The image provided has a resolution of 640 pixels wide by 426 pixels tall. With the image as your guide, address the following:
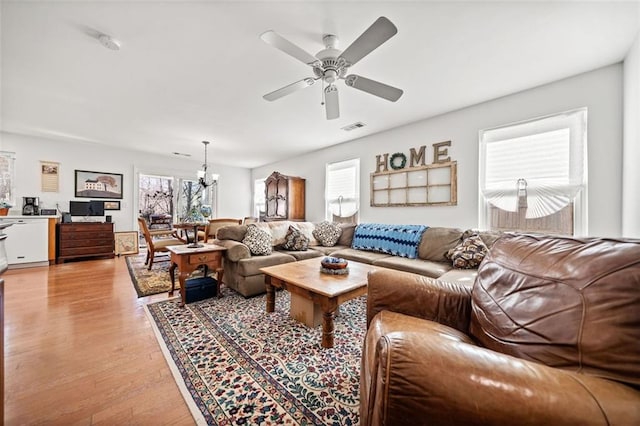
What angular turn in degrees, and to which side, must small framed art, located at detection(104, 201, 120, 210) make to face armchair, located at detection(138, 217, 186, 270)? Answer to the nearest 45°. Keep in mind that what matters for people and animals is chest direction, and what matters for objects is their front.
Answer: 0° — it already faces it

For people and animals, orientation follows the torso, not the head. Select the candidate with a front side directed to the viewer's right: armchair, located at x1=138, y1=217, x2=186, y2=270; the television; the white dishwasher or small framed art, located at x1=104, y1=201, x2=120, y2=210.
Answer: the armchair

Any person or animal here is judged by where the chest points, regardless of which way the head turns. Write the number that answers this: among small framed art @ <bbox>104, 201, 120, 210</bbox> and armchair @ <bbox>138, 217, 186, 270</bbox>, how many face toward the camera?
1

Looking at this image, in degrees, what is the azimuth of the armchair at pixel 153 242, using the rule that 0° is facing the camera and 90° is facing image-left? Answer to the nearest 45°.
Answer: approximately 270°

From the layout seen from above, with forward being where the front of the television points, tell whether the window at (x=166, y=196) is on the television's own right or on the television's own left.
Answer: on the television's own left

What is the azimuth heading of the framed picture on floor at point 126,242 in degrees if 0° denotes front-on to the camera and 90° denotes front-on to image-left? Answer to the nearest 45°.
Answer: approximately 0°

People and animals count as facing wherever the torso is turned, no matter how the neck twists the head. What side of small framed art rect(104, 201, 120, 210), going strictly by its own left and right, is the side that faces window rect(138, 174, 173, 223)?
left
